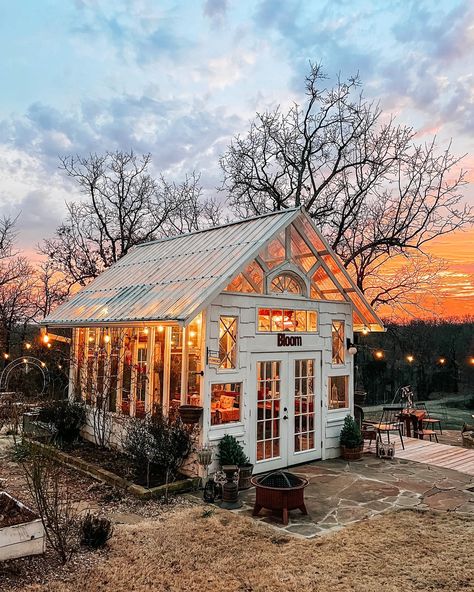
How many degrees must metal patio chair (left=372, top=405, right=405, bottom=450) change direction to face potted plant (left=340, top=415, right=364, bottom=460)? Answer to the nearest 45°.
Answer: approximately 135° to its left
